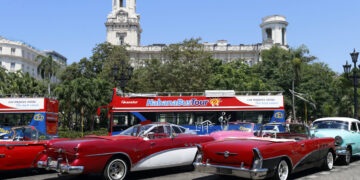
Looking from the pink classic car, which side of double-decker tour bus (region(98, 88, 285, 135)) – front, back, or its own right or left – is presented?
left

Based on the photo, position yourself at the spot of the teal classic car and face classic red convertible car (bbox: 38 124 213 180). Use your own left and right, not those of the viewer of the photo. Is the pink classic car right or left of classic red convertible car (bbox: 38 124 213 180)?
right

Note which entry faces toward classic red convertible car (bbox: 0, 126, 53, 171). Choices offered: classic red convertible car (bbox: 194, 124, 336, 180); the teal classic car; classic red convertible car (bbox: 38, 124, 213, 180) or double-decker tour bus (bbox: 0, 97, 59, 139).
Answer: the teal classic car

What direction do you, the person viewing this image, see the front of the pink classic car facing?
facing to the left of the viewer

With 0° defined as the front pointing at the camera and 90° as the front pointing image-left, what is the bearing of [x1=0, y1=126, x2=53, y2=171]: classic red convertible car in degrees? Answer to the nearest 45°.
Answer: approximately 270°

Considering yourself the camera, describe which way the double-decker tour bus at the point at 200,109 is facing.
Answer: facing to the left of the viewer

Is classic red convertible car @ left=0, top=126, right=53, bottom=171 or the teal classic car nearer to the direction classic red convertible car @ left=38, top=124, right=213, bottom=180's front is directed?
the teal classic car

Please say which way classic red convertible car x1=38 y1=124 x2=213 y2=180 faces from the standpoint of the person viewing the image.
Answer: facing away from the viewer and to the right of the viewer

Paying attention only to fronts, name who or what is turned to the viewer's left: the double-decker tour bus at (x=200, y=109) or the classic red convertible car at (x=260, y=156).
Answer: the double-decker tour bus

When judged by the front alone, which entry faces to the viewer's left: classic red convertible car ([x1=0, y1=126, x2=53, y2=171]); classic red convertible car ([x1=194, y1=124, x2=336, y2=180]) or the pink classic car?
the pink classic car

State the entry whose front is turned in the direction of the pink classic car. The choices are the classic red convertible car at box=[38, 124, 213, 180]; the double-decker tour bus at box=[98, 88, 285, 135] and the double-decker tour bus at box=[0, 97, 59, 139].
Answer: the classic red convertible car

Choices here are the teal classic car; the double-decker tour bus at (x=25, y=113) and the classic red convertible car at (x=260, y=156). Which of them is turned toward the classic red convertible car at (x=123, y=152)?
the teal classic car
